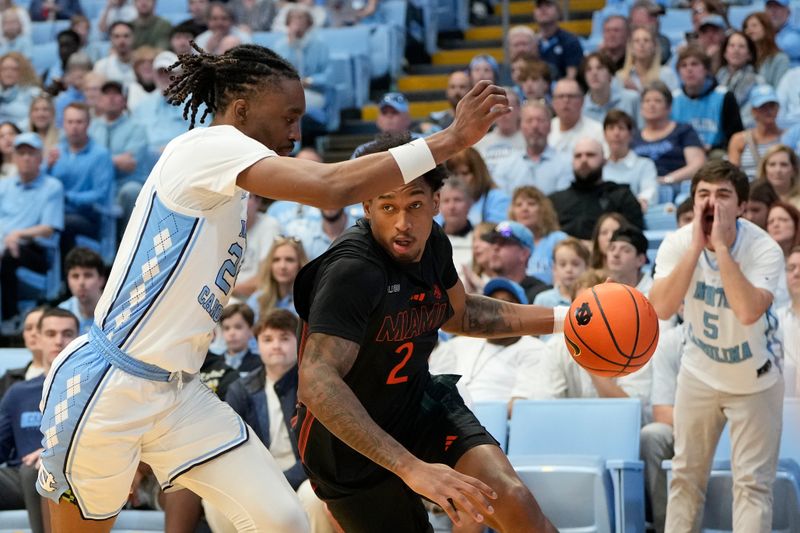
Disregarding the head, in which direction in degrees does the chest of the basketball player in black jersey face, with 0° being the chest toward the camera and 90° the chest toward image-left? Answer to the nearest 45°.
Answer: approximately 315°

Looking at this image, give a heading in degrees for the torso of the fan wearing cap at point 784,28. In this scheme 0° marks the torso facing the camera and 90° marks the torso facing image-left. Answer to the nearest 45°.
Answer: approximately 45°

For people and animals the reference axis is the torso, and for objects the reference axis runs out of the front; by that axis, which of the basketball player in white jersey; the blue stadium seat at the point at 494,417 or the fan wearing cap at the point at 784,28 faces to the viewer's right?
the basketball player in white jersey

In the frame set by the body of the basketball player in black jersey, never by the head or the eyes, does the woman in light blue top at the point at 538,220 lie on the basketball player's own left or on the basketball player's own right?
on the basketball player's own left
